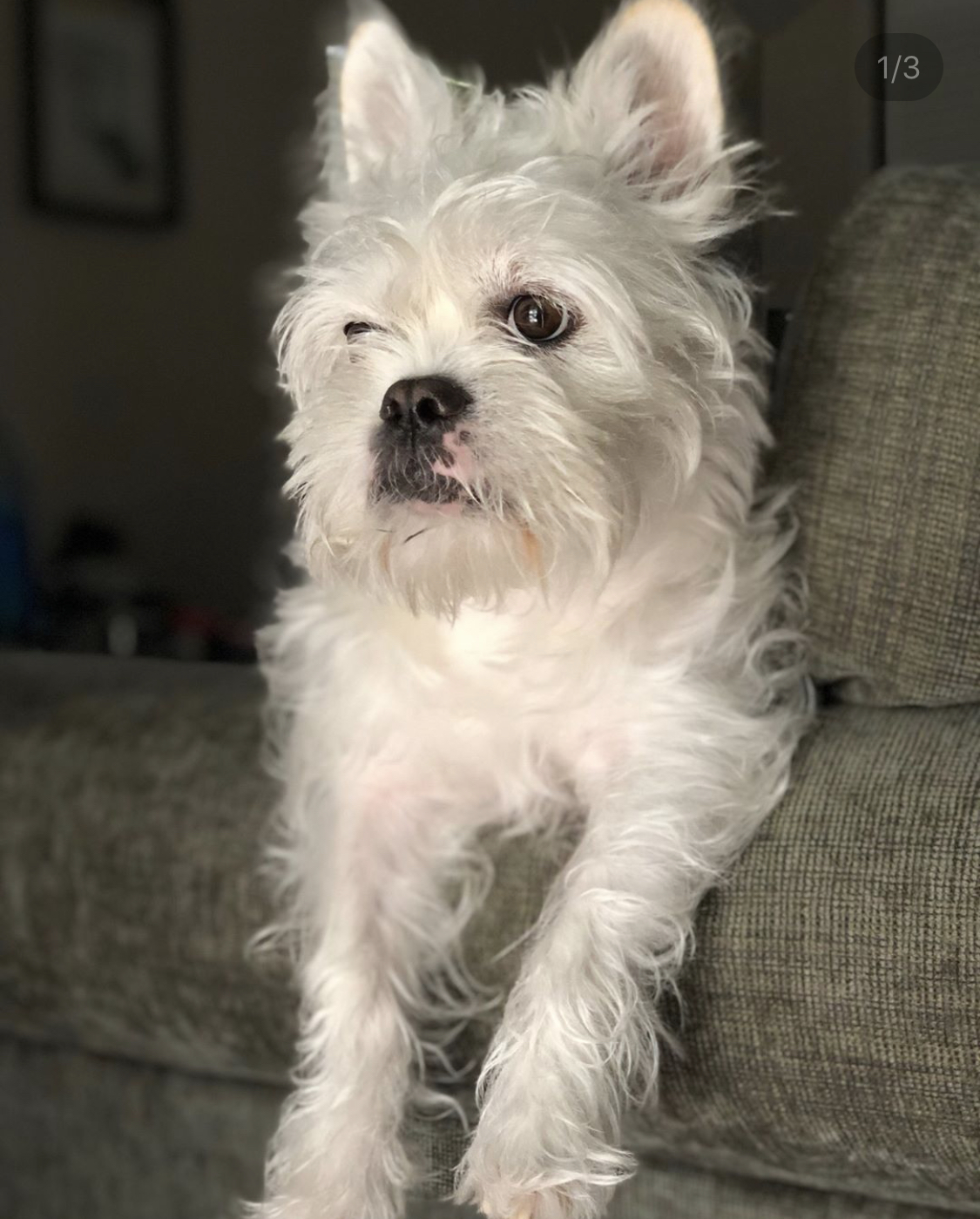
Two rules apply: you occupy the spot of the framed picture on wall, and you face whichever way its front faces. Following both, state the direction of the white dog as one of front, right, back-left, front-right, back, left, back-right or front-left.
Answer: front

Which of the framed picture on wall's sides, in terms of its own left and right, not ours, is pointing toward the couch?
front

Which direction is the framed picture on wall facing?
toward the camera
